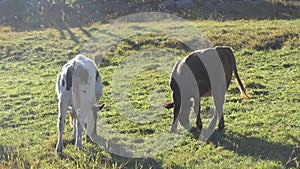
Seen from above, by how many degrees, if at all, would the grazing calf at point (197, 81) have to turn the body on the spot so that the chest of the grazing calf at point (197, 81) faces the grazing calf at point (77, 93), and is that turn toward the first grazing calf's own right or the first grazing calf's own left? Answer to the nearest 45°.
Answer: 0° — it already faces it

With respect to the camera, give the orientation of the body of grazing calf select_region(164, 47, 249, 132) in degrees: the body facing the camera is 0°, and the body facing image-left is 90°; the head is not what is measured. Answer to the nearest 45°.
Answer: approximately 45°
